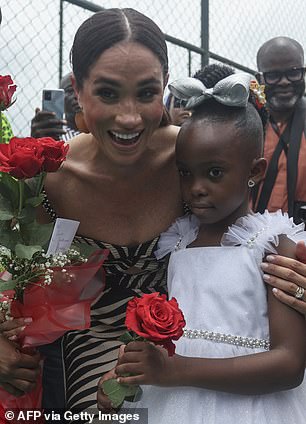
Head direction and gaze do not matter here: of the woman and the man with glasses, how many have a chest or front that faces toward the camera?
2

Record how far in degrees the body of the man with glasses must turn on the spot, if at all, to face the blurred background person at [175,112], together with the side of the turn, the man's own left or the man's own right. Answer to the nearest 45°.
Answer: approximately 45° to the man's own right

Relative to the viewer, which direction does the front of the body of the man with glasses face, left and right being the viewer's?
facing the viewer

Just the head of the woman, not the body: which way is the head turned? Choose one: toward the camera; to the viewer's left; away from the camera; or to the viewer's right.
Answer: toward the camera

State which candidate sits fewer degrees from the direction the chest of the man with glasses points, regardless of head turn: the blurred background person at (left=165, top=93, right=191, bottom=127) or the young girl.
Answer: the young girl

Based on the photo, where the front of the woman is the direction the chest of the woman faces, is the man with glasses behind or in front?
behind

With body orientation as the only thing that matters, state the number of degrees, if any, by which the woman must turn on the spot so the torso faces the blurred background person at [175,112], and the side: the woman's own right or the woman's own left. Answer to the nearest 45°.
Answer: approximately 180°

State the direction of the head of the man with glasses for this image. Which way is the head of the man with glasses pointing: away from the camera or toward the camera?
toward the camera

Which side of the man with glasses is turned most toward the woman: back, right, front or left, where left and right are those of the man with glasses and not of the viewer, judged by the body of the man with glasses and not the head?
front

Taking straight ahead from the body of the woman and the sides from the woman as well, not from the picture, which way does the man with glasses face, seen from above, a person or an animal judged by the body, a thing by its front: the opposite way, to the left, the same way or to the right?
the same way

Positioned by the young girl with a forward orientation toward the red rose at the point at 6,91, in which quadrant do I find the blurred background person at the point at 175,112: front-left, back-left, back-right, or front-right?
front-right

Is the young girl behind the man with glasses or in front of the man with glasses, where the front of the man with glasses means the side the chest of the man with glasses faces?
in front
